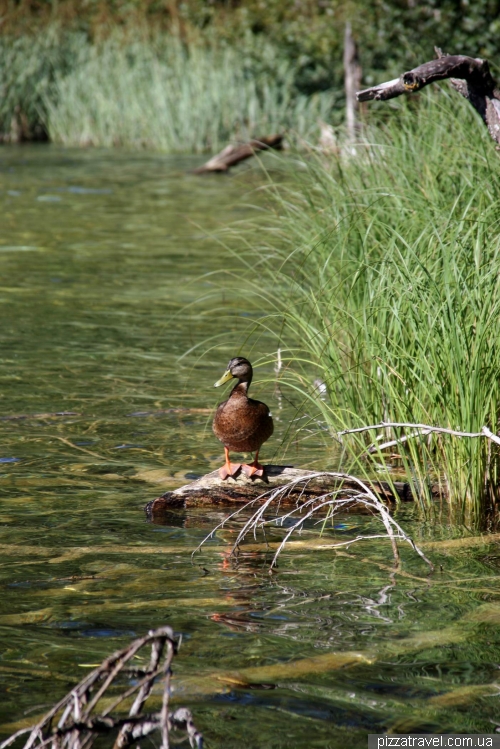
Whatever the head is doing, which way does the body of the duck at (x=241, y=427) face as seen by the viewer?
toward the camera

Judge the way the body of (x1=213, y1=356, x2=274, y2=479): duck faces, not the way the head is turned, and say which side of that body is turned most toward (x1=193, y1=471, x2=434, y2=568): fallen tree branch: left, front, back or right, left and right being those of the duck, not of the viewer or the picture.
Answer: front

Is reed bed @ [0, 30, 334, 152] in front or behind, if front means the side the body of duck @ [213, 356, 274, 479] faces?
behind

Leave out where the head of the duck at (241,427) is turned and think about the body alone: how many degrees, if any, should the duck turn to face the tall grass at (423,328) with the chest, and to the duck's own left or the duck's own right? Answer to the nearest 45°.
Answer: approximately 90° to the duck's own left

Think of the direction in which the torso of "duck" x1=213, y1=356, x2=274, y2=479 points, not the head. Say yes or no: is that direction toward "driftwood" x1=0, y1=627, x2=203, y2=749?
yes

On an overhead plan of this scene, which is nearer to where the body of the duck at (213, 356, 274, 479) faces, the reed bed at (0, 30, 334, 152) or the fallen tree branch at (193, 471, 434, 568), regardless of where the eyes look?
the fallen tree branch
